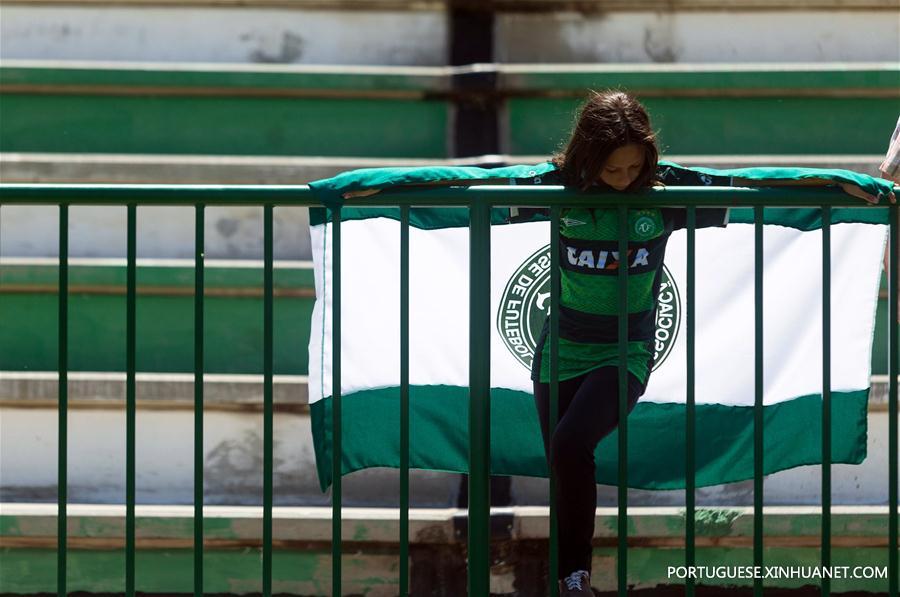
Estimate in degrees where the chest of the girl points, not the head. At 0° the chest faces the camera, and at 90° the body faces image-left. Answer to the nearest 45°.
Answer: approximately 0°
